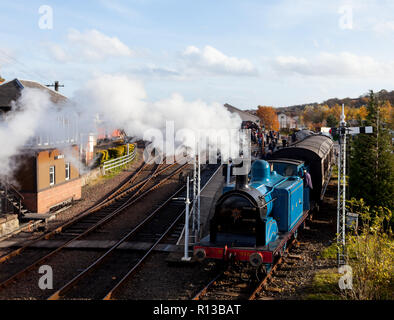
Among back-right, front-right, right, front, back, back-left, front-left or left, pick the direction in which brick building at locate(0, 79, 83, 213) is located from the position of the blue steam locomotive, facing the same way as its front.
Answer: right

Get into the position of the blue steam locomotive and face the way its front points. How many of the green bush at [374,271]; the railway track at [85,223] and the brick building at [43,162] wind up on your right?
2

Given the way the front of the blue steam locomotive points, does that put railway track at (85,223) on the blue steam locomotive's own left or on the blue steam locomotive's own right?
on the blue steam locomotive's own right

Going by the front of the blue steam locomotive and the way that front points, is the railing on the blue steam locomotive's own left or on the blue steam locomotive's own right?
on the blue steam locomotive's own right

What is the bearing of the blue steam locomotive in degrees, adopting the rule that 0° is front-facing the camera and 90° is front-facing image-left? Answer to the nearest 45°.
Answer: approximately 45°
